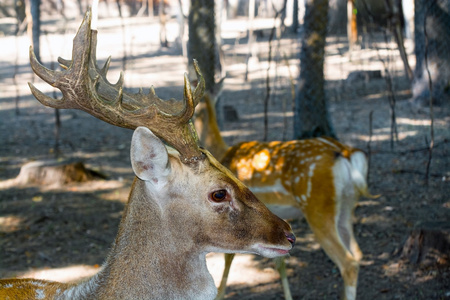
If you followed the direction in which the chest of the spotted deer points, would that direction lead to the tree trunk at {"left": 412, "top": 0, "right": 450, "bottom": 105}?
no

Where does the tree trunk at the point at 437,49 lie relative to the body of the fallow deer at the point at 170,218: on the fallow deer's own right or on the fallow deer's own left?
on the fallow deer's own left

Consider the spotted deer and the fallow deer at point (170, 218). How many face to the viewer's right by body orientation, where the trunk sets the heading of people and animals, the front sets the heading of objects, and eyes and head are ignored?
1

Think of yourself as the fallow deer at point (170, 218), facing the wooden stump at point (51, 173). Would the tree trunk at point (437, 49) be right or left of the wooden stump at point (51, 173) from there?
right

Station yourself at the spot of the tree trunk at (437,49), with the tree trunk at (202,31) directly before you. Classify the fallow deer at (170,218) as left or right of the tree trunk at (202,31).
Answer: left

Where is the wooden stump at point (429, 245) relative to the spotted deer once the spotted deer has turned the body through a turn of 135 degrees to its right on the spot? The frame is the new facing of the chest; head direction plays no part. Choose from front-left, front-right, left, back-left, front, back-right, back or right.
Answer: front

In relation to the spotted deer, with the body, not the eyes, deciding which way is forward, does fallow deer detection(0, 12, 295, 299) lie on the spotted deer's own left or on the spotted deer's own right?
on the spotted deer's own left

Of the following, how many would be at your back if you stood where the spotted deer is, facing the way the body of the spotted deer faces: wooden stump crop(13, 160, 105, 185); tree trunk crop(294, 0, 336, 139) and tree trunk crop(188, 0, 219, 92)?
0

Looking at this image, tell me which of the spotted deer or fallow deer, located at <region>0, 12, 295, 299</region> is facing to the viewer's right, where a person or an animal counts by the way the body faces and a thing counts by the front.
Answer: the fallow deer

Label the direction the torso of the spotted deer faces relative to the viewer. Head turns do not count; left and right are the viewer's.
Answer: facing away from the viewer and to the left of the viewer

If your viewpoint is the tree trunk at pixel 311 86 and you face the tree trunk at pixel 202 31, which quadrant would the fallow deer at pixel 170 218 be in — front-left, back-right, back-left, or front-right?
back-left

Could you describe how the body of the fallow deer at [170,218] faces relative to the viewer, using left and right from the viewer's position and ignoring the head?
facing to the right of the viewer

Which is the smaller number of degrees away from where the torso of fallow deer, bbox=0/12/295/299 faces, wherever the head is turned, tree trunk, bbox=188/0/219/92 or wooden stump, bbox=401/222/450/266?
the wooden stump
